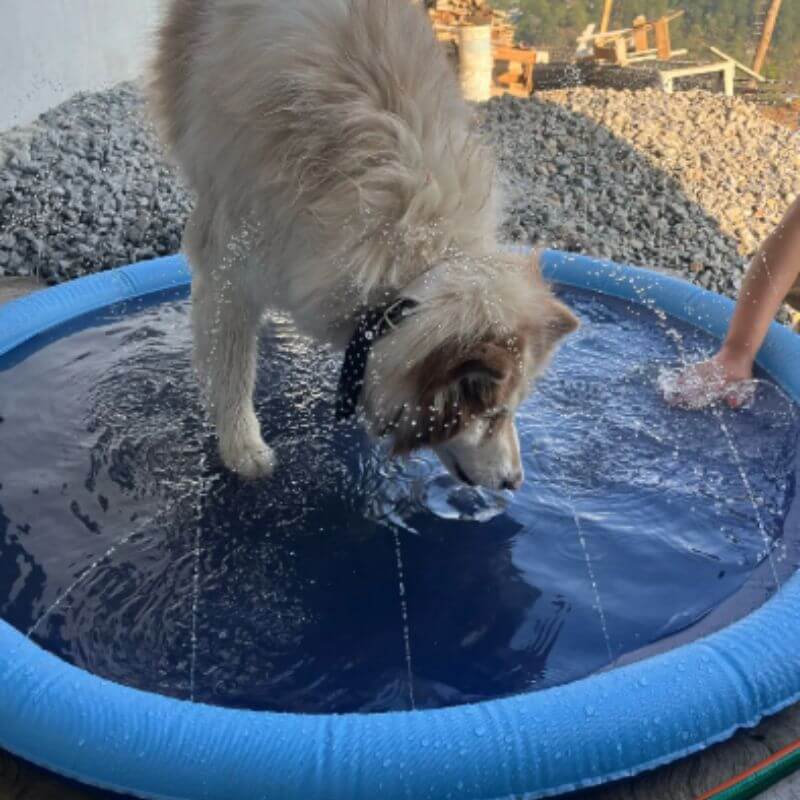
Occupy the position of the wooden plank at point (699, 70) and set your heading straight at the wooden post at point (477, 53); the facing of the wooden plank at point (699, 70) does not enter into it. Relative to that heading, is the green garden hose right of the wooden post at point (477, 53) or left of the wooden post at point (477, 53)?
left

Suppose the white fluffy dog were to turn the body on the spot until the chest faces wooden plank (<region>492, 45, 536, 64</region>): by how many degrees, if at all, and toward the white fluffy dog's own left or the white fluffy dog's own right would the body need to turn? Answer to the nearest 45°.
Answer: approximately 135° to the white fluffy dog's own left

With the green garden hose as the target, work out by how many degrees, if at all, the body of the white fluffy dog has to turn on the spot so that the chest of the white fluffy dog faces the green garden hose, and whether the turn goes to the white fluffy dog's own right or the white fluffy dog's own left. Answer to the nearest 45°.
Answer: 0° — it already faces it

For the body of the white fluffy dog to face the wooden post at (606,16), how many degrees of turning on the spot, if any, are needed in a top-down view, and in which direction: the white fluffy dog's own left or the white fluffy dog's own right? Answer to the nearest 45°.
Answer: approximately 135° to the white fluffy dog's own left

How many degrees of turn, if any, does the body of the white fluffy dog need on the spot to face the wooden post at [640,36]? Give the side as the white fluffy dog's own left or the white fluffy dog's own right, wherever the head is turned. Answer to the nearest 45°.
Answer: approximately 135° to the white fluffy dog's own left

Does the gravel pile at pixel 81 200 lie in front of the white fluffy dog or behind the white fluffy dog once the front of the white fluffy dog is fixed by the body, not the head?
behind

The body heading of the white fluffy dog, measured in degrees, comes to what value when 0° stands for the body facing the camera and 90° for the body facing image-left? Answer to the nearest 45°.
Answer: approximately 315°

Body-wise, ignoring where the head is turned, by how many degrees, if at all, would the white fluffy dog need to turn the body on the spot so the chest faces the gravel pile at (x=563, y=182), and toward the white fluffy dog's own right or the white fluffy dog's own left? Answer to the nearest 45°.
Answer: approximately 135° to the white fluffy dog's own left

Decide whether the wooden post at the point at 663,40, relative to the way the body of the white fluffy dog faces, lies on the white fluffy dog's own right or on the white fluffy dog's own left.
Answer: on the white fluffy dog's own left

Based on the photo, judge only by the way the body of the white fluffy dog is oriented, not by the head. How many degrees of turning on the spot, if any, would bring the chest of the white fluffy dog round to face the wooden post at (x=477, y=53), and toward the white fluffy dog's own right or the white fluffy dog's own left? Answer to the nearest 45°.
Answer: approximately 135° to the white fluffy dog's own left
